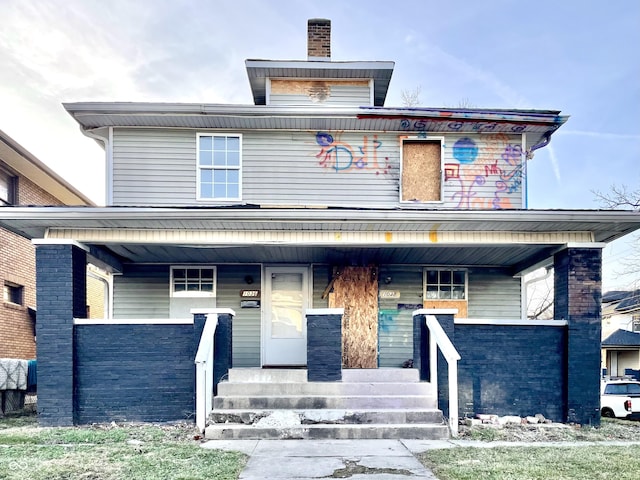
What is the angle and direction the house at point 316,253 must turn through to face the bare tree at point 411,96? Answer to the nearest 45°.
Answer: approximately 180°

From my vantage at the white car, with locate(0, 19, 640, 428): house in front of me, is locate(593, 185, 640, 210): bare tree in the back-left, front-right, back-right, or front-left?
back-right

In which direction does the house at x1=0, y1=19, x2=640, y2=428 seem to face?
toward the camera
